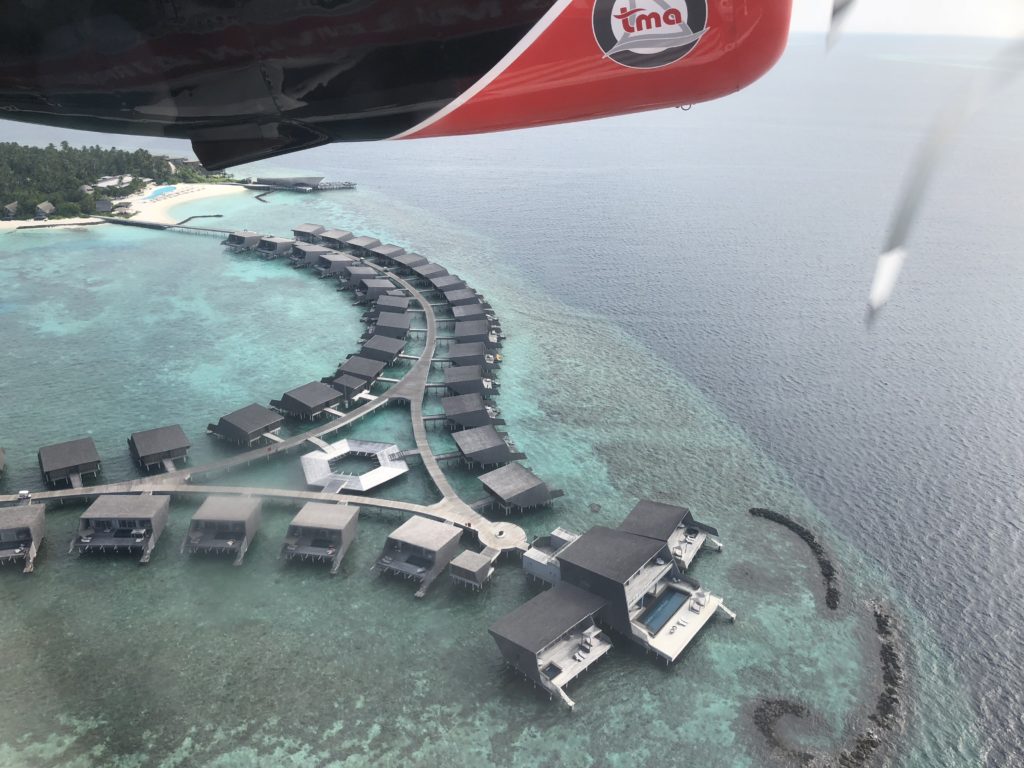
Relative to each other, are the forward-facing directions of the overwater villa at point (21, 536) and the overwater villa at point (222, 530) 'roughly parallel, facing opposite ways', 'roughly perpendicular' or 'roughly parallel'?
roughly parallel

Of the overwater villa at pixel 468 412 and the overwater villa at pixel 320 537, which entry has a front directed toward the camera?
the overwater villa at pixel 320 537

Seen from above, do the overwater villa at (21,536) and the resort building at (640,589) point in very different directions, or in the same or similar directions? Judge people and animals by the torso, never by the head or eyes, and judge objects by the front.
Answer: same or similar directions

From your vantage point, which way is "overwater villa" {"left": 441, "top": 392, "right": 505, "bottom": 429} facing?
to the viewer's right

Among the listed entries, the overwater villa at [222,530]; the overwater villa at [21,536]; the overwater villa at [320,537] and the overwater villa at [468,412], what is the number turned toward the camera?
3

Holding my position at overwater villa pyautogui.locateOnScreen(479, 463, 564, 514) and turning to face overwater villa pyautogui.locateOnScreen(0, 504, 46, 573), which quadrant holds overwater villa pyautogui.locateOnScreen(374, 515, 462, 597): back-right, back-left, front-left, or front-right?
front-left

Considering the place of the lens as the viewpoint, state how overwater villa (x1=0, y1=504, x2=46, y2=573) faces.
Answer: facing the viewer

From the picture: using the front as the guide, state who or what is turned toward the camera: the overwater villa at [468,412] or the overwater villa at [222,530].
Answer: the overwater villa at [222,530]

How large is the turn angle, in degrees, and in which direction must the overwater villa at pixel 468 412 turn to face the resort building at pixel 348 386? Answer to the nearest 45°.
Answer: approximately 135° to its left

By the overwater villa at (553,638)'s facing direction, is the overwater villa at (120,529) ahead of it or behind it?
behind

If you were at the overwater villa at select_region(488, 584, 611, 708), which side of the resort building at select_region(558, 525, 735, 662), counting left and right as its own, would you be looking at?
right

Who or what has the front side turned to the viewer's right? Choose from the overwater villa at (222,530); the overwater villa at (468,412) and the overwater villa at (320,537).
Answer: the overwater villa at (468,412)

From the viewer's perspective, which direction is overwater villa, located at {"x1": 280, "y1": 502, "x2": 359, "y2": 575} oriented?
toward the camera

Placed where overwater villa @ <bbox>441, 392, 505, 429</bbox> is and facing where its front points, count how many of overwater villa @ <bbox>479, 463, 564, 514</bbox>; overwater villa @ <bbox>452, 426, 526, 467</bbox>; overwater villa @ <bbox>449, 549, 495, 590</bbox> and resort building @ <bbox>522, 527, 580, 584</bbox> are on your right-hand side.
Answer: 4

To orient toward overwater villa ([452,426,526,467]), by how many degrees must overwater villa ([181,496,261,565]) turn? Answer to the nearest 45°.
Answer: approximately 90° to its left
